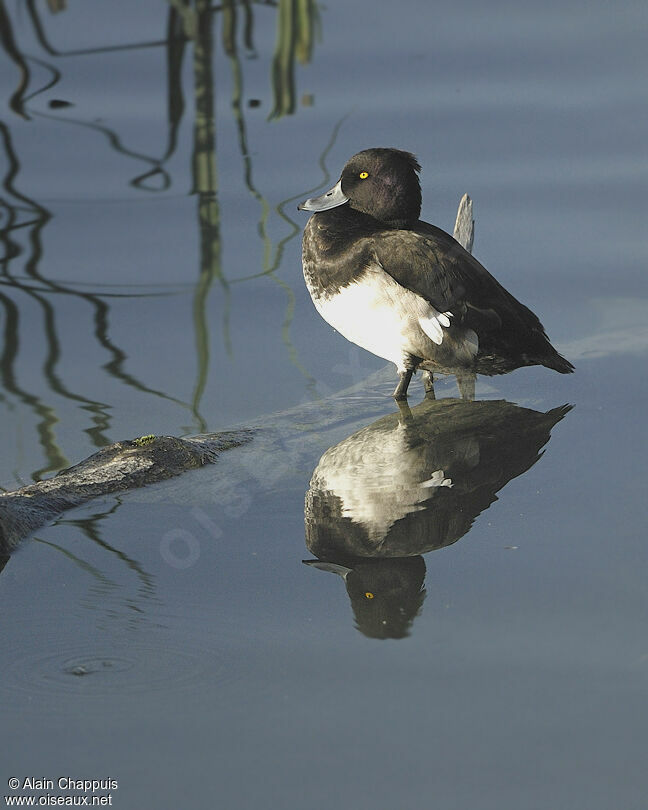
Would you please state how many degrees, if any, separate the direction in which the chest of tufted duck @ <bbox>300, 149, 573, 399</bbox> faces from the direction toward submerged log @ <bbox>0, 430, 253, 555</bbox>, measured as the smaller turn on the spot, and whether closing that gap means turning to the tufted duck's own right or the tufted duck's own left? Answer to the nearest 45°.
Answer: approximately 45° to the tufted duck's own left

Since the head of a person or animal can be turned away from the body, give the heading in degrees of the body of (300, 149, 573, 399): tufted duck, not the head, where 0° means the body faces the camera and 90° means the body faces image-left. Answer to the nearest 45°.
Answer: approximately 90°
